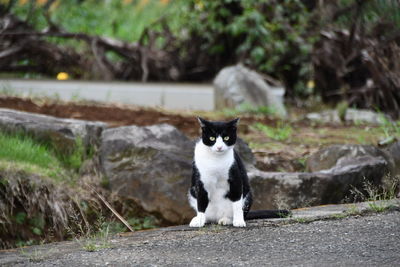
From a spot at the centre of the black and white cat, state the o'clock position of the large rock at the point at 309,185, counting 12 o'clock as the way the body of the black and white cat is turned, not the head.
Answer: The large rock is roughly at 7 o'clock from the black and white cat.

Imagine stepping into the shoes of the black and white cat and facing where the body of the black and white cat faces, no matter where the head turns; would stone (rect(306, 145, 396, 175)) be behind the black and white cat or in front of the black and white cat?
behind

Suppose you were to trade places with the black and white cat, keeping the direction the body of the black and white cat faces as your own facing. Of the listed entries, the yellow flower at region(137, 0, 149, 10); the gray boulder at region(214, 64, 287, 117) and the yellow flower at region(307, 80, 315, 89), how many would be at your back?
3

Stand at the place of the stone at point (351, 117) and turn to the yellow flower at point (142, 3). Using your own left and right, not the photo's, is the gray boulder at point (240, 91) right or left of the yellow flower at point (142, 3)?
left

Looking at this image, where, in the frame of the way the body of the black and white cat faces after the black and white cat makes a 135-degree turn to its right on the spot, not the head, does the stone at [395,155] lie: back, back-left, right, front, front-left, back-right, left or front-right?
right

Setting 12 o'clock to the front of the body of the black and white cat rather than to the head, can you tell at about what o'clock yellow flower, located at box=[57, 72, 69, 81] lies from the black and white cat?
The yellow flower is roughly at 5 o'clock from the black and white cat.

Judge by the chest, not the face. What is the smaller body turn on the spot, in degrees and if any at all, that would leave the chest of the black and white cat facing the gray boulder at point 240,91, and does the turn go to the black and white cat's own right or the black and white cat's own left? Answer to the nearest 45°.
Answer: approximately 180°

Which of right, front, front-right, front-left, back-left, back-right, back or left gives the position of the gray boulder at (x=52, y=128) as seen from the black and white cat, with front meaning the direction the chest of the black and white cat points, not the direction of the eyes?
back-right

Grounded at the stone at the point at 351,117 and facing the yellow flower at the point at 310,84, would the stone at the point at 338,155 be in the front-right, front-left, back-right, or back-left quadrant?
back-left

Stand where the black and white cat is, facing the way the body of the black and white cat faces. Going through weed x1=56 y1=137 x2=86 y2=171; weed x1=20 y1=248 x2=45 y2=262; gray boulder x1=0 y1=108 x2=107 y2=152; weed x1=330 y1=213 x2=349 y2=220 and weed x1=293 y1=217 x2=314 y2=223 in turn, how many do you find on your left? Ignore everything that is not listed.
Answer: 2

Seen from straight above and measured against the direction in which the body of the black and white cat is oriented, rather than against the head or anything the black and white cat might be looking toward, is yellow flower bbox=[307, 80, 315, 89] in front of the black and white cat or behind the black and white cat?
behind

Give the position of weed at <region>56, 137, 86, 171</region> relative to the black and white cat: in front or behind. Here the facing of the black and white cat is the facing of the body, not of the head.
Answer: behind

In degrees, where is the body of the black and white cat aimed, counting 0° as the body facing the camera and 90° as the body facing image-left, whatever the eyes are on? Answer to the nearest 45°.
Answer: approximately 0°

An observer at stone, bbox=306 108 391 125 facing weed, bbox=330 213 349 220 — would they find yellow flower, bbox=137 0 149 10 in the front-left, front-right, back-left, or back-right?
back-right

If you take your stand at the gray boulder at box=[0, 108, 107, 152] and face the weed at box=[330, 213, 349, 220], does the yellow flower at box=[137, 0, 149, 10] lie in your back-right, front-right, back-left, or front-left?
back-left

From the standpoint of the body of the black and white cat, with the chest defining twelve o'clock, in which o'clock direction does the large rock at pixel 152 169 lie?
The large rock is roughly at 5 o'clock from the black and white cat.
